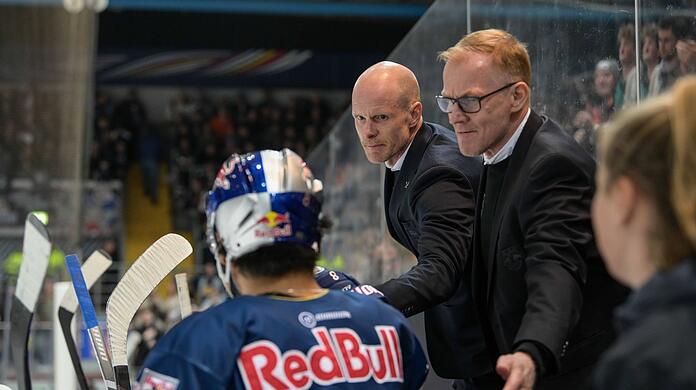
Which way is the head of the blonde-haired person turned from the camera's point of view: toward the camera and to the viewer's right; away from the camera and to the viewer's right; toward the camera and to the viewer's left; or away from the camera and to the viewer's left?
away from the camera and to the viewer's left

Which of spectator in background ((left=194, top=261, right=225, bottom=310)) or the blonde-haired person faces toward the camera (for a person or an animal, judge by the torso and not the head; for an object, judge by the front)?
the spectator in background

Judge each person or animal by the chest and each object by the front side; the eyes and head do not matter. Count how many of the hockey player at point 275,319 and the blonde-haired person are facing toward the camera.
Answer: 0

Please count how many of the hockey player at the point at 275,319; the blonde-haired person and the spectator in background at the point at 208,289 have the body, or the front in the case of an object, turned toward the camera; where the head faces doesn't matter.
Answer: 1

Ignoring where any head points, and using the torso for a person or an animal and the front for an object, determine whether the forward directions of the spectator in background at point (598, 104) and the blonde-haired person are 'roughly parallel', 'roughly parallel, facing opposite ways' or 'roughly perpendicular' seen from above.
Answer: roughly perpendicular

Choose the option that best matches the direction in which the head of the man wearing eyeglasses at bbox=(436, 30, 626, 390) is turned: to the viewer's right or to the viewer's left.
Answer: to the viewer's left

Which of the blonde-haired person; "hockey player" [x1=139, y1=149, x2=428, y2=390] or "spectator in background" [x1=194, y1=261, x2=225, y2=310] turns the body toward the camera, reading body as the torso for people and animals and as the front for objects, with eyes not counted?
the spectator in background

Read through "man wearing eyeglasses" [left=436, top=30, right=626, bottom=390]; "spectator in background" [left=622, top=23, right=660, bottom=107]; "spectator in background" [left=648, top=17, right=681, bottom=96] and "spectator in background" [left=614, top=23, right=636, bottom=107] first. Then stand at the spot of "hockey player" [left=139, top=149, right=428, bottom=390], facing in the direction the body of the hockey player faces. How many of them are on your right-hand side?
4

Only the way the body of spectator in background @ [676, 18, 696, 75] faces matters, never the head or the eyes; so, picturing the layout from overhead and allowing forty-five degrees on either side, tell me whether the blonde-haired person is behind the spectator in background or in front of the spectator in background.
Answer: in front

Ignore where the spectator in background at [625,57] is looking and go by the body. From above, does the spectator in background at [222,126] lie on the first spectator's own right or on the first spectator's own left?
on the first spectator's own right

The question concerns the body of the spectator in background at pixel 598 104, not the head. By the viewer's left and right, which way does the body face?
facing the viewer and to the left of the viewer

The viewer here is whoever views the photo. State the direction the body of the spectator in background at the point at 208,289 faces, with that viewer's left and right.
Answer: facing the viewer
